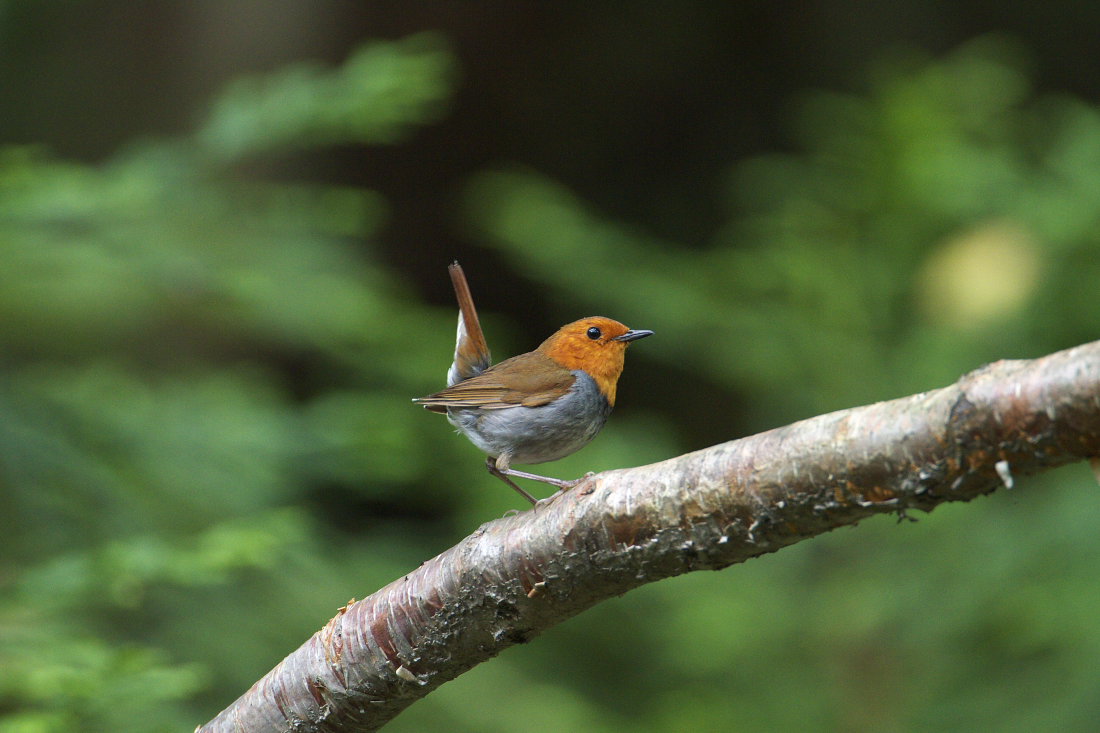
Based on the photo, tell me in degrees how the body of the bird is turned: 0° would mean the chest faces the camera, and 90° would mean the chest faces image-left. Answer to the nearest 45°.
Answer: approximately 270°
